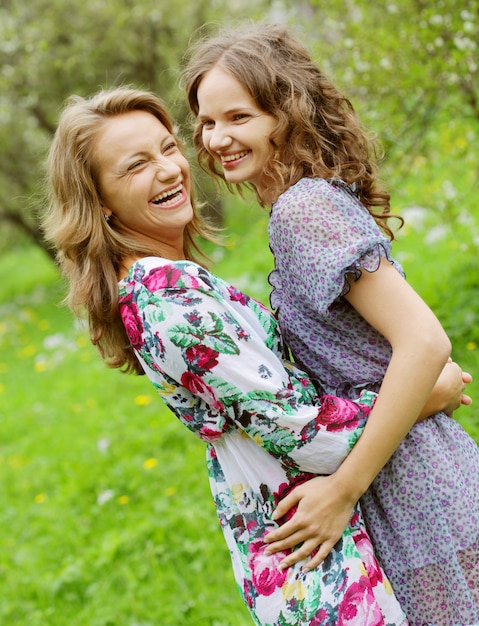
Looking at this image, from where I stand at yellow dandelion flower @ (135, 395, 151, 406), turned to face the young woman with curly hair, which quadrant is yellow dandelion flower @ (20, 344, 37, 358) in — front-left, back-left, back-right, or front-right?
back-right

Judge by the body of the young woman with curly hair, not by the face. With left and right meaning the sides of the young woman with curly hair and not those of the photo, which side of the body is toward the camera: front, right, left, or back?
left

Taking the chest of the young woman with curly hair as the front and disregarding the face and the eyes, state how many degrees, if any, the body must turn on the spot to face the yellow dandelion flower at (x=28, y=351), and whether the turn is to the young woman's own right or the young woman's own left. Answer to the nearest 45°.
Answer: approximately 45° to the young woman's own right

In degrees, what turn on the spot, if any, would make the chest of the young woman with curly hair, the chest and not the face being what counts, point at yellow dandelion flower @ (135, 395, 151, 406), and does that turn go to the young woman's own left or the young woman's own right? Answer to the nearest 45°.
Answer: approximately 90° to the young woman's own right
